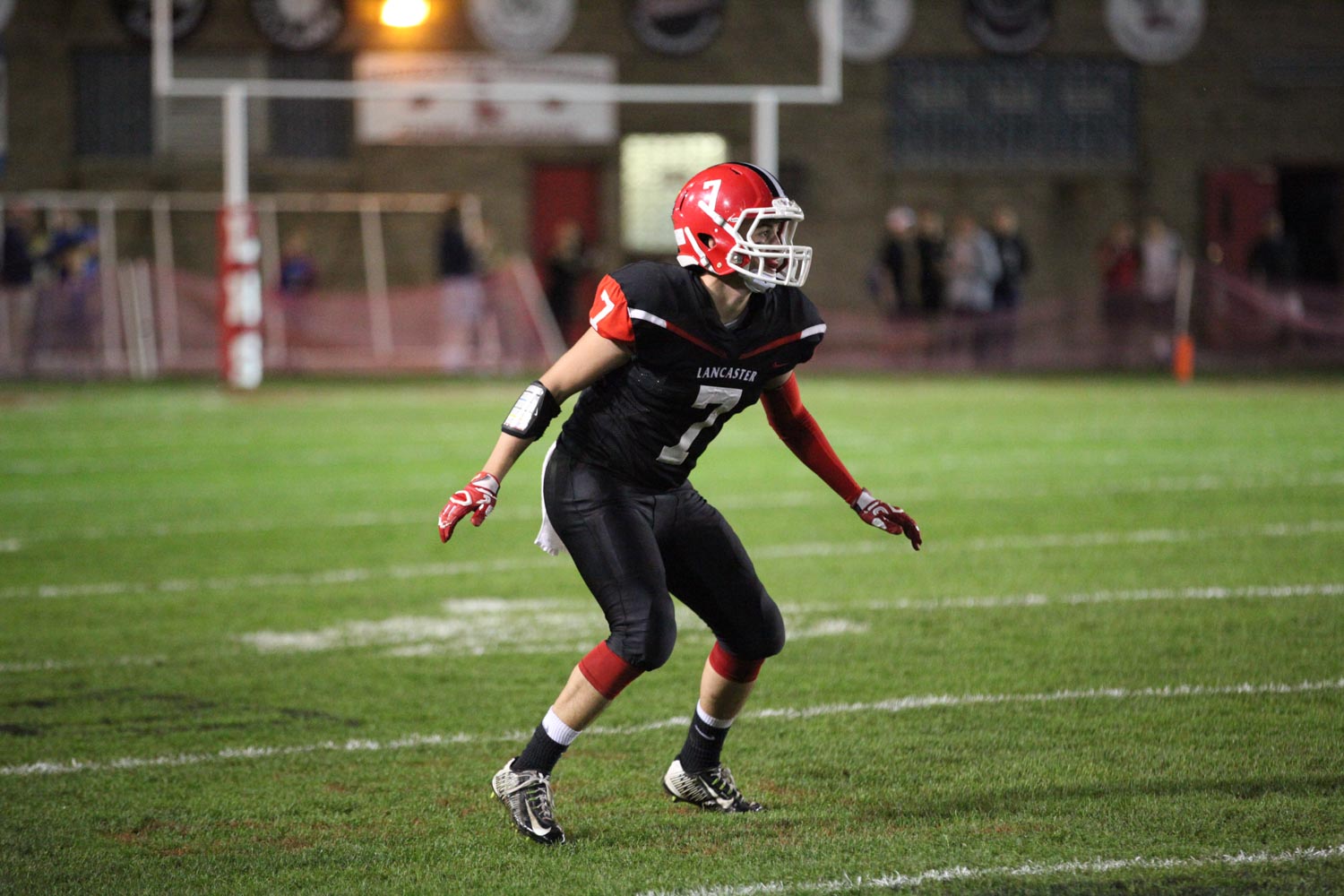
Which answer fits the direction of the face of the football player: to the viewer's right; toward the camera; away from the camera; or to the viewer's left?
to the viewer's right

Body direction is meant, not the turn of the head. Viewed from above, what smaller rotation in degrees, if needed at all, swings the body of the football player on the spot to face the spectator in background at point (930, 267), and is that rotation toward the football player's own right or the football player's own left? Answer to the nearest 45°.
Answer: approximately 135° to the football player's own left

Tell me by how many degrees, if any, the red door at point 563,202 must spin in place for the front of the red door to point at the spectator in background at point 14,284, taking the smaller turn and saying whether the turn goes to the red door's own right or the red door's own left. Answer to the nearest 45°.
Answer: approximately 45° to the red door's own right

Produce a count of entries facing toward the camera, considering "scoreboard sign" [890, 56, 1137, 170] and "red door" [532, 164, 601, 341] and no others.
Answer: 2

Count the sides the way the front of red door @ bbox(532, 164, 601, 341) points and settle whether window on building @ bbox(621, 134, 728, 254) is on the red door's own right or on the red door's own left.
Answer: on the red door's own left

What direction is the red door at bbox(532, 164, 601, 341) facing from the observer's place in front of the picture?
facing the viewer

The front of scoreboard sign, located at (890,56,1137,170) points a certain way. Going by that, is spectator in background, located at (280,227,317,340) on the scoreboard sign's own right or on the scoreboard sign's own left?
on the scoreboard sign's own right

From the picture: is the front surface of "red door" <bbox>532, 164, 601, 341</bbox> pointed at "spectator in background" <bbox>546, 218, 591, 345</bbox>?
yes

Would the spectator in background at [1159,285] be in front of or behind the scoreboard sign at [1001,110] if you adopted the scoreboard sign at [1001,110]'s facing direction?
in front

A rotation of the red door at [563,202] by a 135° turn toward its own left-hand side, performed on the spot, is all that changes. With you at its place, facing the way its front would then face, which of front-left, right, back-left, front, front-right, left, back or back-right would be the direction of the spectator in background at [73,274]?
back

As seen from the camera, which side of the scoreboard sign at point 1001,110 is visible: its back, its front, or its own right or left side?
front

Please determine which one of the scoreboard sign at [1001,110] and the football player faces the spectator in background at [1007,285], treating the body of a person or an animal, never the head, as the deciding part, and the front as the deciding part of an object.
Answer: the scoreboard sign

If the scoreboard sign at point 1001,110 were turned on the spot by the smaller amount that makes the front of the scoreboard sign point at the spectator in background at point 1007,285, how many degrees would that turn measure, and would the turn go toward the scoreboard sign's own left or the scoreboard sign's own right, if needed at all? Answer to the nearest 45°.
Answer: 0° — it already faces them

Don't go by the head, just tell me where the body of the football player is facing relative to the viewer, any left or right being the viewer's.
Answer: facing the viewer and to the right of the viewer

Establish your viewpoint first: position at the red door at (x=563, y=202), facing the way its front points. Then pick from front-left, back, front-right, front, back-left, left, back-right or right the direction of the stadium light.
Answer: front-right
